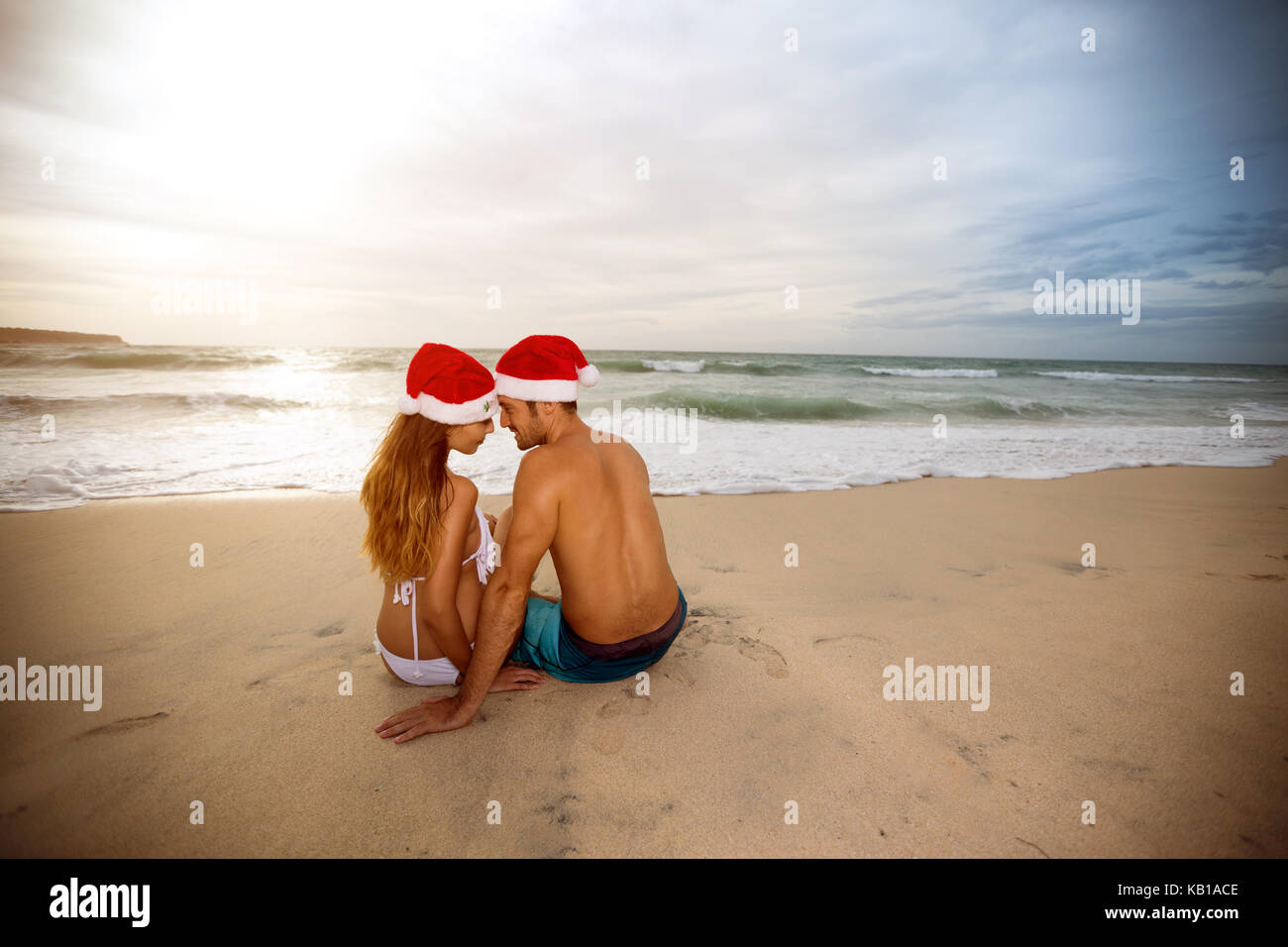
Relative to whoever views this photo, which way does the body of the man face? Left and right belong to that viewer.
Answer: facing away from the viewer and to the left of the viewer

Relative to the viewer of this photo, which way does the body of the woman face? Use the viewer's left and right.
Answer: facing away from the viewer and to the right of the viewer

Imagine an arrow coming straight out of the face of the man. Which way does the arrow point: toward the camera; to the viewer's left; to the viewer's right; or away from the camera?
to the viewer's left

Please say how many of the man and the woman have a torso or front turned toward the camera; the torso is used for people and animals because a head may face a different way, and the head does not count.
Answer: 0
